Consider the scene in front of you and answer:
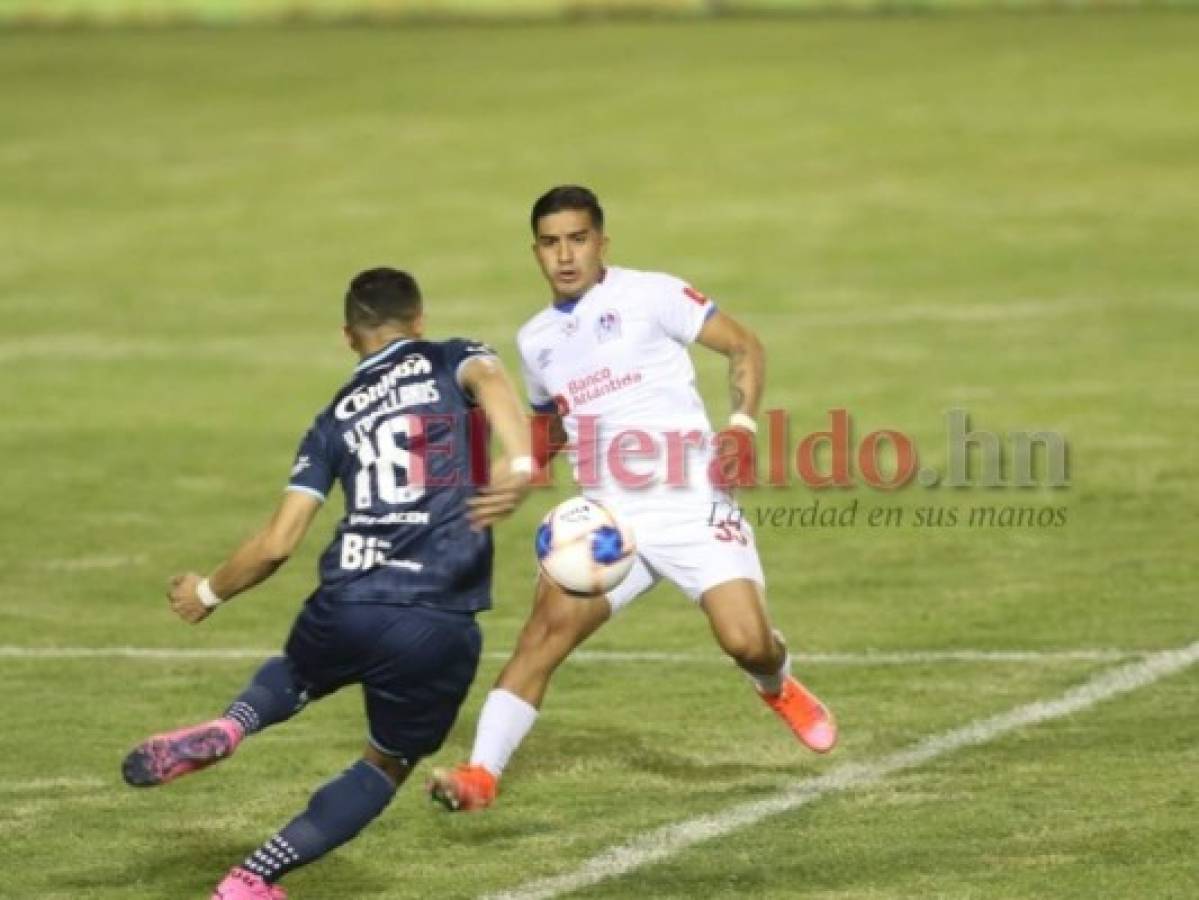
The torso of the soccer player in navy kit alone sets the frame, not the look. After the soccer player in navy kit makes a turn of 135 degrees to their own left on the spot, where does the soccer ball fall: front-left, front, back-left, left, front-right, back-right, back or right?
back

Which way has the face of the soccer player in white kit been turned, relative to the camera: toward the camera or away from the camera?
toward the camera

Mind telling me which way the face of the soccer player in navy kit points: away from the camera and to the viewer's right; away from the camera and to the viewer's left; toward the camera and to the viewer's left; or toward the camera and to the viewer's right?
away from the camera and to the viewer's right

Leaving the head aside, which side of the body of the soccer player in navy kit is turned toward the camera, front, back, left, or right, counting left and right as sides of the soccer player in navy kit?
back
